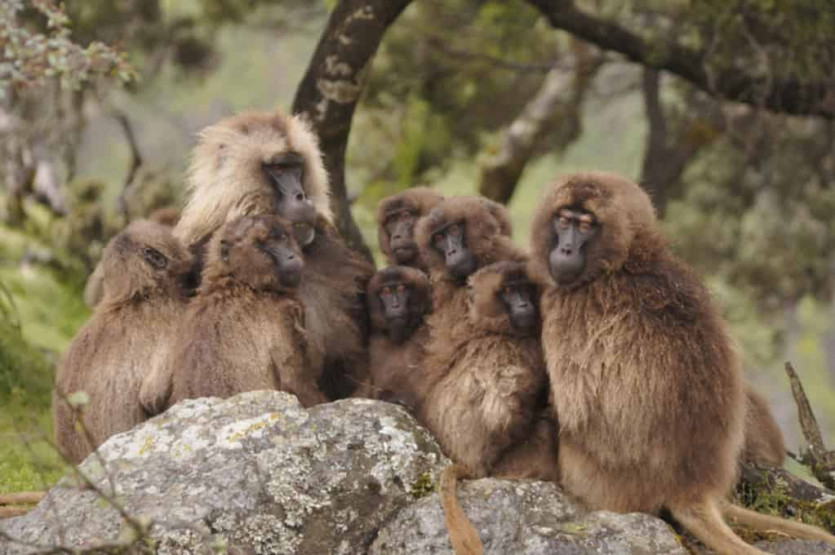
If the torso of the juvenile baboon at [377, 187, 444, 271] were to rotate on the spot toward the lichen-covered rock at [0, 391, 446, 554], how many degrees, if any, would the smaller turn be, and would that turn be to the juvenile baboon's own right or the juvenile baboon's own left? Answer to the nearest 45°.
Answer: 0° — it already faces it

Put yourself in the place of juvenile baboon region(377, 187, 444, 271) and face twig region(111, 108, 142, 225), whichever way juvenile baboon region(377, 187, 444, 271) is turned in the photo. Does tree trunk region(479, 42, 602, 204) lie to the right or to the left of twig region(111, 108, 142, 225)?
right

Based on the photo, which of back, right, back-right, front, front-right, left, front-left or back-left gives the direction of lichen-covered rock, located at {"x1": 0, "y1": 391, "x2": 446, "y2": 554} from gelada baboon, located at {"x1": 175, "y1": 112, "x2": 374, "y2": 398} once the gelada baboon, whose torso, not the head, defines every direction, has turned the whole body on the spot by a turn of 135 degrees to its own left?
back

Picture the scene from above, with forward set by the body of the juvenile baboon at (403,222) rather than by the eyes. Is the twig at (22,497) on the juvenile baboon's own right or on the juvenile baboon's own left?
on the juvenile baboon's own right

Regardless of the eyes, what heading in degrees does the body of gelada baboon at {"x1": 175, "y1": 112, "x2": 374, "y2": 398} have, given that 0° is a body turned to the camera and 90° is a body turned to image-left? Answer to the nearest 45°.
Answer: approximately 315°

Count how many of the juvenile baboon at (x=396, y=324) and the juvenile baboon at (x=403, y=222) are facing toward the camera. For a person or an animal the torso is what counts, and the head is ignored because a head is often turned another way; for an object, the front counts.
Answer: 2

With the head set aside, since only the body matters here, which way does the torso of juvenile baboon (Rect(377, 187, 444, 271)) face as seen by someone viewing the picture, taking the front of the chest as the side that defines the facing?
toward the camera

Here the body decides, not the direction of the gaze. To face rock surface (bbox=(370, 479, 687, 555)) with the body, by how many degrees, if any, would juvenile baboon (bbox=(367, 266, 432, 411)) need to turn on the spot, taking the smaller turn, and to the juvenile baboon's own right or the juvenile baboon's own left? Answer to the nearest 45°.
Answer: approximately 45° to the juvenile baboon's own left

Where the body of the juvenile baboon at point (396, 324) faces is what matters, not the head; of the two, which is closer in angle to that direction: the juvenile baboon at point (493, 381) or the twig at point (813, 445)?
the juvenile baboon

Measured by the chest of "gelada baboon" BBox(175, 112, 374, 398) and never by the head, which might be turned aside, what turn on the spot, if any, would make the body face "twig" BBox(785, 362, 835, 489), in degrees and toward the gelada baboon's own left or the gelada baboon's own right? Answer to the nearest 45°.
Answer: approximately 45° to the gelada baboon's own left
